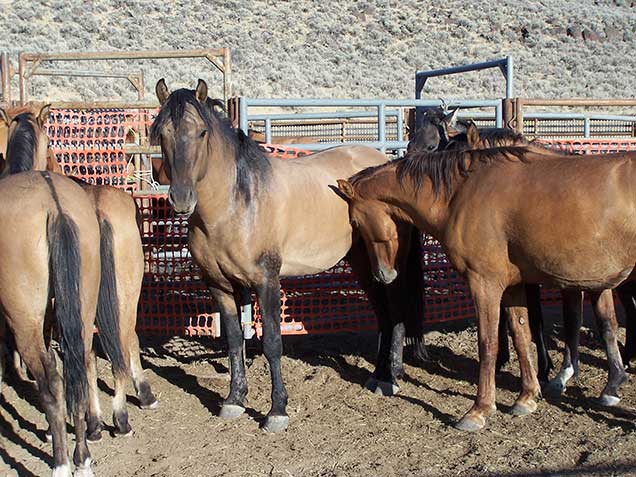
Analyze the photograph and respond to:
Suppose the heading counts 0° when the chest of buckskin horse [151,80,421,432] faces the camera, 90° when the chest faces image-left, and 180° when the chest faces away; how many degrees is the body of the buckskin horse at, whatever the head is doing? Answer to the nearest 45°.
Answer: approximately 45°

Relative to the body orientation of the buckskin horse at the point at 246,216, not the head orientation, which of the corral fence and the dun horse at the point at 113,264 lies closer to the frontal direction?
the dun horse

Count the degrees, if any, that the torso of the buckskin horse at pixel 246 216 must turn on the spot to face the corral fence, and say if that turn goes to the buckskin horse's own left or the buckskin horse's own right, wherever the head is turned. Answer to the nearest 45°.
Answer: approximately 135° to the buckskin horse's own right

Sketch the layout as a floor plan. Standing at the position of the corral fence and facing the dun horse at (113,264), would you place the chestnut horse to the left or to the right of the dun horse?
left

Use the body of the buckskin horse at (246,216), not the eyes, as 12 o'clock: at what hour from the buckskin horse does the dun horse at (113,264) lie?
The dun horse is roughly at 1 o'clock from the buckskin horse.

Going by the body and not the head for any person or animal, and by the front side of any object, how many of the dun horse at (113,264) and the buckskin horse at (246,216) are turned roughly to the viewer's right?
0

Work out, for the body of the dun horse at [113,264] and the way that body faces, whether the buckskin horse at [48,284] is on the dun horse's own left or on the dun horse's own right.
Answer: on the dun horse's own left

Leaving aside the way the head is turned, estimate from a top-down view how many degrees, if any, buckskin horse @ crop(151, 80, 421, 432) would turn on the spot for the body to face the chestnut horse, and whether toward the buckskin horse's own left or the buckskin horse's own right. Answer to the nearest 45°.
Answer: approximately 135° to the buckskin horse's own left

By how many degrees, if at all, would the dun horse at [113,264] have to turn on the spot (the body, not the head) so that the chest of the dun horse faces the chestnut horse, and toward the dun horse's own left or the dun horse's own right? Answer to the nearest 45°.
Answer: approximately 135° to the dun horse's own right

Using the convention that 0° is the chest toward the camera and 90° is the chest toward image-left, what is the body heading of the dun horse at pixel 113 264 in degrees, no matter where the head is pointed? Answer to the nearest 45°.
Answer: approximately 135°

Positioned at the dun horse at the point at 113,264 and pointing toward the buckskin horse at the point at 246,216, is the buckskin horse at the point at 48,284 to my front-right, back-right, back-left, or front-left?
back-right
